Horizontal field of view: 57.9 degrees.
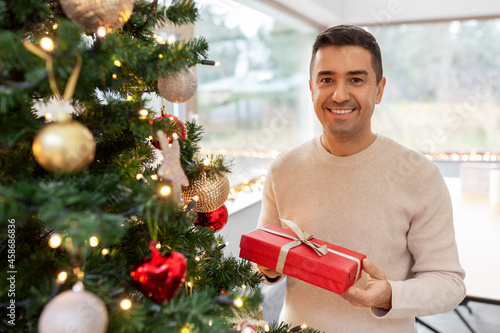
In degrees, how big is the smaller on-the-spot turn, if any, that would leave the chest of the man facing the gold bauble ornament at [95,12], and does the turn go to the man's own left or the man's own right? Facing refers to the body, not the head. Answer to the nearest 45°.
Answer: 0° — they already face it

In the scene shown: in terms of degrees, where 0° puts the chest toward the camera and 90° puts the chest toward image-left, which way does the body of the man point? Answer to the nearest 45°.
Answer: approximately 45°

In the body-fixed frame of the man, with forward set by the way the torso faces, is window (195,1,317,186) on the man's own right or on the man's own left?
on the man's own right

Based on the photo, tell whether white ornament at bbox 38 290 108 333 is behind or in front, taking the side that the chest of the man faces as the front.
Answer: in front

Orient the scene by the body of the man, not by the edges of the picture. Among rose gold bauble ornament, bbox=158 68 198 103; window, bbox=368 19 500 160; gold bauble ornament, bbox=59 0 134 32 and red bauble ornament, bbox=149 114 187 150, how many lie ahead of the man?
3

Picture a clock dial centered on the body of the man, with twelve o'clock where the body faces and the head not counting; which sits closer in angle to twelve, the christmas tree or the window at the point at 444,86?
the christmas tree

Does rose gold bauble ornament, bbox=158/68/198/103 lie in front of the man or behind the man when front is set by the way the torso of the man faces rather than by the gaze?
in front
